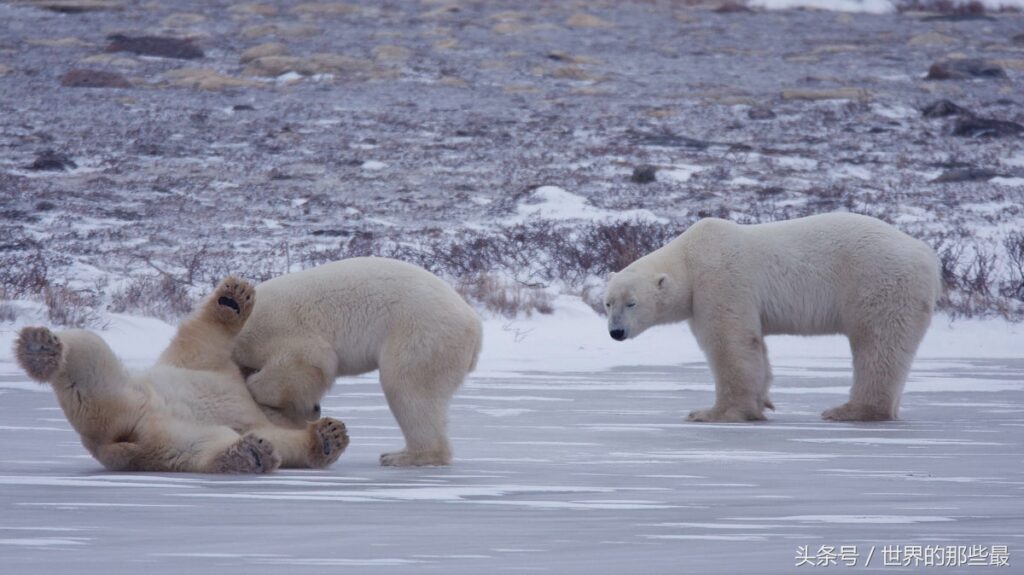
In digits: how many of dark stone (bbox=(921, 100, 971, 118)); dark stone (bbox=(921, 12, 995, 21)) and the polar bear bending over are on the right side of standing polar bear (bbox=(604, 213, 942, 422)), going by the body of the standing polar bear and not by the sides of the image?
2

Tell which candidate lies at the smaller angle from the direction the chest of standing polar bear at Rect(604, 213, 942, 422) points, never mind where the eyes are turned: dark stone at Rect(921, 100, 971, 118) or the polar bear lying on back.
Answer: the polar bear lying on back

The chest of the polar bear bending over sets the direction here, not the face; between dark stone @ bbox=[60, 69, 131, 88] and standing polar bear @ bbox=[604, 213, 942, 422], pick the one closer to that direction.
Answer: the dark stone

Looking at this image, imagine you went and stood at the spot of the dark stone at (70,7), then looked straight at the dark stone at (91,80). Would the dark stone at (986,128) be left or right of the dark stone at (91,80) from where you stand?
left

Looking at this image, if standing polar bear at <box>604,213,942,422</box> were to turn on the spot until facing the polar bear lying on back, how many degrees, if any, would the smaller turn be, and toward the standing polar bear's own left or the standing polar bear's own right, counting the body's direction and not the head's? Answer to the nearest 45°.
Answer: approximately 45° to the standing polar bear's own left

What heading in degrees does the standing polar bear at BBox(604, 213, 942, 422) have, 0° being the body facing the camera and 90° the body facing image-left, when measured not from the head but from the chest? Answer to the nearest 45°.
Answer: approximately 90°

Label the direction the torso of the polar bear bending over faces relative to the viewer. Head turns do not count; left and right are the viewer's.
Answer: facing to the left of the viewer

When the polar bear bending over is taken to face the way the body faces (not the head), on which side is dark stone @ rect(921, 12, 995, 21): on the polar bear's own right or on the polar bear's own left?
on the polar bear's own right

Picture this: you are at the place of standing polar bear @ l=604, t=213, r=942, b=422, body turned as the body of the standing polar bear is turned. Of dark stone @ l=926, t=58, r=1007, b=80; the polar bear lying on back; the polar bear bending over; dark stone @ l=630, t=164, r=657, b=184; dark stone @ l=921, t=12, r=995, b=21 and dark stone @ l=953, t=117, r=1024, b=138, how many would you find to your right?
4

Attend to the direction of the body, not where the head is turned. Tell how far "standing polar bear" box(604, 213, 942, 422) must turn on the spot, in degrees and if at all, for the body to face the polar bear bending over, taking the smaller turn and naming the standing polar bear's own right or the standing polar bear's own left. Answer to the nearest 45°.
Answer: approximately 45° to the standing polar bear's own left

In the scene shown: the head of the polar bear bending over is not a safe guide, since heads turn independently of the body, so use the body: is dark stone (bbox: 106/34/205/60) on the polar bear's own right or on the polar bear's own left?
on the polar bear's own right
